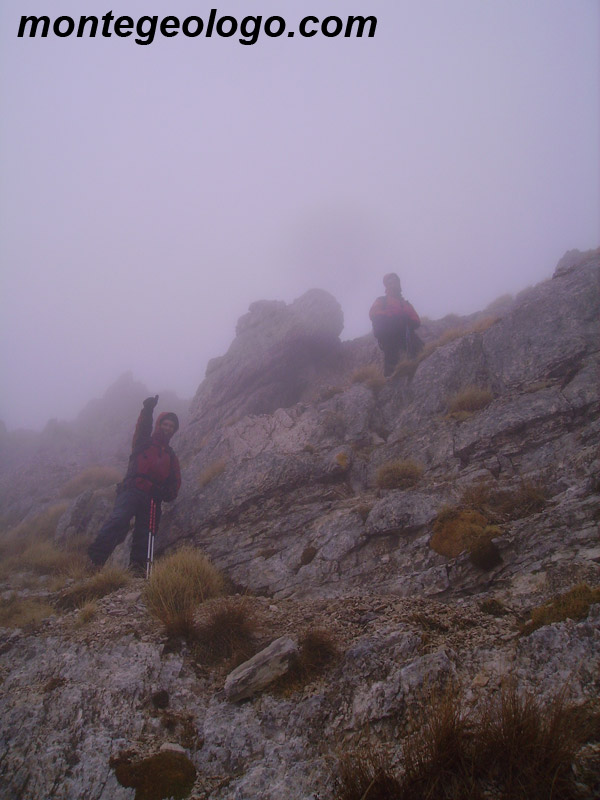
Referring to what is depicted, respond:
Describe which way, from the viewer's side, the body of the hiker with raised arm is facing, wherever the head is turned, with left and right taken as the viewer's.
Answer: facing the viewer

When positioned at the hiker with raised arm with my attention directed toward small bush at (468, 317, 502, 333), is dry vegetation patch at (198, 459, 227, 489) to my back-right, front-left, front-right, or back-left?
front-left

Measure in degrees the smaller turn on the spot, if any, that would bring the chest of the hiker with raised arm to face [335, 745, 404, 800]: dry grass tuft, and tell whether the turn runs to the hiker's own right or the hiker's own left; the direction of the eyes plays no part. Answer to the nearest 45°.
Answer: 0° — they already face it

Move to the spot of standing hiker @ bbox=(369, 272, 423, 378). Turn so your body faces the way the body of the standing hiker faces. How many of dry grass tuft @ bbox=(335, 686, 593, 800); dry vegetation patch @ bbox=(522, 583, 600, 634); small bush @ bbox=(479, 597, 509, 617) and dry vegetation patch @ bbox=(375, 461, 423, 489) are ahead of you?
4

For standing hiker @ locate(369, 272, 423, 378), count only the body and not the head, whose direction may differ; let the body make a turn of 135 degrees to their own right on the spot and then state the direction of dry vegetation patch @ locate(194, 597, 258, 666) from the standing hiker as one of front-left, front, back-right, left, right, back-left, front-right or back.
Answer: back-left

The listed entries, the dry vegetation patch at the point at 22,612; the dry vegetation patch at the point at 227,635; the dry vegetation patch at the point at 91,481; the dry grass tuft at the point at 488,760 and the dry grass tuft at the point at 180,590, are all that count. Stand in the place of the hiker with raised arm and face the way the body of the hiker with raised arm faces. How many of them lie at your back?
1

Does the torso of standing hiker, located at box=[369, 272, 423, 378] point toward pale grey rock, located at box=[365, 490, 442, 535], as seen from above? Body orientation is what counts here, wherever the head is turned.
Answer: yes

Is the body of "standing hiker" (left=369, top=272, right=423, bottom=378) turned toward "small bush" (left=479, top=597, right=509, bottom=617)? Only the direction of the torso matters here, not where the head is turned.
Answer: yes

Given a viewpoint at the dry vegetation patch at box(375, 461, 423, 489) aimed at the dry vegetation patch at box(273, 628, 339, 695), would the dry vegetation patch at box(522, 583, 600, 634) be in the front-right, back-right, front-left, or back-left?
front-left

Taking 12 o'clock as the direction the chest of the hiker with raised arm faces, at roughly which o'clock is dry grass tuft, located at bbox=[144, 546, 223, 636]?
The dry grass tuft is roughly at 12 o'clock from the hiker with raised arm.

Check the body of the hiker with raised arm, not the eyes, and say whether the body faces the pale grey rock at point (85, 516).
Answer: no

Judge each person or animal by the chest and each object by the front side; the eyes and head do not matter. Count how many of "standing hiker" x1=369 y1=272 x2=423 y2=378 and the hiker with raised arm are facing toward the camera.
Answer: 2
